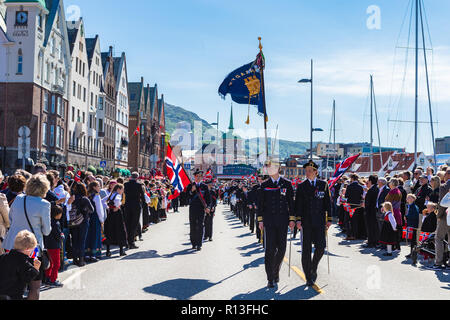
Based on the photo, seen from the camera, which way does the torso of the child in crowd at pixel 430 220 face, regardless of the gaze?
to the viewer's left

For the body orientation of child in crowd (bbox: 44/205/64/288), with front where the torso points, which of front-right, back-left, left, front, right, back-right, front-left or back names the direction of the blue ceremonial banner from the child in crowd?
front-left

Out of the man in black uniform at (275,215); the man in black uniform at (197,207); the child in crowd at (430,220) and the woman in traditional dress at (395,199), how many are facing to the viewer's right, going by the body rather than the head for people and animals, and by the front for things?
0

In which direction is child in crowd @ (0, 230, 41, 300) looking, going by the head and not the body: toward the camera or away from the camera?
away from the camera

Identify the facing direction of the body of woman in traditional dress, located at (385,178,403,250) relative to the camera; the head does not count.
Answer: to the viewer's left

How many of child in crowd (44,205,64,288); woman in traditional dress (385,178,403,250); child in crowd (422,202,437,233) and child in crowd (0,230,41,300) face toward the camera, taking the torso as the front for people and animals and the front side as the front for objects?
0

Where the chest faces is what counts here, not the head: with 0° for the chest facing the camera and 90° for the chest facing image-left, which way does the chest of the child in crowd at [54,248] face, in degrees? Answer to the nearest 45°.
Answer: approximately 270°

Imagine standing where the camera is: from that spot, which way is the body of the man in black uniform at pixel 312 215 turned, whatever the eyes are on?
toward the camera

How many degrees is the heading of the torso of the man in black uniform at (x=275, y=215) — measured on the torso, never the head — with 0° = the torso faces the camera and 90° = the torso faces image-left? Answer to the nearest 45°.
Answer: approximately 0°

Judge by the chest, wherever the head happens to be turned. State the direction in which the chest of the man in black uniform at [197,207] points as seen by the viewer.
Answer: toward the camera

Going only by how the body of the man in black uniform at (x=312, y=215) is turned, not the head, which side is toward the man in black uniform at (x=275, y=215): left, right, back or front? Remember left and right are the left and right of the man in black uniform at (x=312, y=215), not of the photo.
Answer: right

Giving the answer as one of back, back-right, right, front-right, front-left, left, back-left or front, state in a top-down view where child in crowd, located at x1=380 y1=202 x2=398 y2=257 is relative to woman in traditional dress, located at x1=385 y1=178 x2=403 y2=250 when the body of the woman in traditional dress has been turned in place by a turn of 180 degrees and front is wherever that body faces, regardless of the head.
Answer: right

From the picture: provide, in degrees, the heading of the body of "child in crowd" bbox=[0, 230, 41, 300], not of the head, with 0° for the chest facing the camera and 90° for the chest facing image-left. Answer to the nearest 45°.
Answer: approximately 225°
